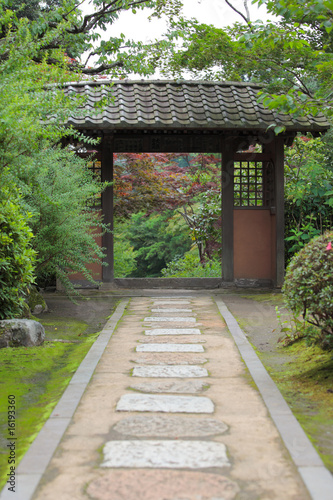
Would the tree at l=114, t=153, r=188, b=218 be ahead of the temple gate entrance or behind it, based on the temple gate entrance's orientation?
behind

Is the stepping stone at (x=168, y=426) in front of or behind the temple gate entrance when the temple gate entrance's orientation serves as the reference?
in front

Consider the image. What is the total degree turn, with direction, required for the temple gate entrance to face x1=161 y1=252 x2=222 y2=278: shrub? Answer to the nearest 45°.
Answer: approximately 180°

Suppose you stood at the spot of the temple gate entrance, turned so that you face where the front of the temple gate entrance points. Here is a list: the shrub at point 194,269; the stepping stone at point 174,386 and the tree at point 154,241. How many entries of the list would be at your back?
2

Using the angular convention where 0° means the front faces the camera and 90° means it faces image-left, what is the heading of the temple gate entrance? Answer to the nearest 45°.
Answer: approximately 0°

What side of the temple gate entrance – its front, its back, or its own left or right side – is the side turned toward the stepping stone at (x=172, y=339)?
front

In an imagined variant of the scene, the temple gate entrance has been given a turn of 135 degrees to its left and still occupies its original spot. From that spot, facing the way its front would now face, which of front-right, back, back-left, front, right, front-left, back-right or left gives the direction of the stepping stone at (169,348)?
back-right

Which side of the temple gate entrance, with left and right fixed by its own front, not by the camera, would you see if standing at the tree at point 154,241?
back

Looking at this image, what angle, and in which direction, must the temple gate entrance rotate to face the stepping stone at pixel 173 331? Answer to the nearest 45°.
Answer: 0° — it already faces it

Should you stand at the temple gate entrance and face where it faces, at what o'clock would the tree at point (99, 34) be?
The tree is roughly at 3 o'clock from the temple gate entrance.

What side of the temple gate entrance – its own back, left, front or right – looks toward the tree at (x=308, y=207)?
left

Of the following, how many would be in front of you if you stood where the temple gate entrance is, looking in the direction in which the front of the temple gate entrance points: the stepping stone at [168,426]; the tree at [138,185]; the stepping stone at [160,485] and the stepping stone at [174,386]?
3

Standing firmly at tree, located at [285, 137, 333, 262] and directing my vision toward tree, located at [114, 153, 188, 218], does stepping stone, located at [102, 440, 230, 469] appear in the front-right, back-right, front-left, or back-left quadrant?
back-left

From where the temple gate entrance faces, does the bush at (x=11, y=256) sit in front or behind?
in front
